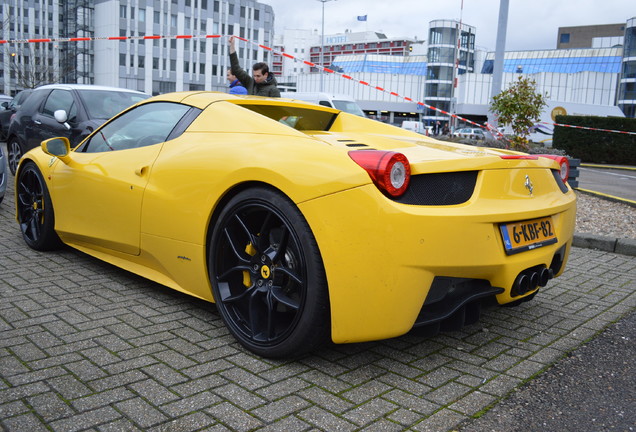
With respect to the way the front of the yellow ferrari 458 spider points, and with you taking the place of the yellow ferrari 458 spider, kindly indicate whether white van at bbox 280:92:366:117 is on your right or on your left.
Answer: on your right

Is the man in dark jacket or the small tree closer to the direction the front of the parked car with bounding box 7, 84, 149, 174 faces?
the man in dark jacket

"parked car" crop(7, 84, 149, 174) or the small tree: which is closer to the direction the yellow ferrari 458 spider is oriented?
the parked car

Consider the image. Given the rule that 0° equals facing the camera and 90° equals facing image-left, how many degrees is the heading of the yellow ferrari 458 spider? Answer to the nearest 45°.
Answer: approximately 135°

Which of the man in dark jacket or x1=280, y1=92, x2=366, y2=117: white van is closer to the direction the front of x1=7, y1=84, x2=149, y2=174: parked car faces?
the man in dark jacket

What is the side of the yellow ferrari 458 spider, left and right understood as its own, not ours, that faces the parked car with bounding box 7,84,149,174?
front

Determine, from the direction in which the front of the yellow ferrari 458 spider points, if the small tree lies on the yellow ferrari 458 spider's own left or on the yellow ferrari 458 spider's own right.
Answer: on the yellow ferrari 458 spider's own right
